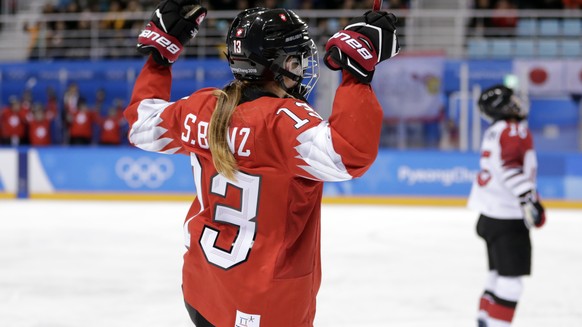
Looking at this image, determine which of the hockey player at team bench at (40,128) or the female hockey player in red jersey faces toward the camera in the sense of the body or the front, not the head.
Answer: the hockey player at team bench

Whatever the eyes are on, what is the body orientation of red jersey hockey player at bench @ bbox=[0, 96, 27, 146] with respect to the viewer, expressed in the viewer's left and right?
facing the viewer

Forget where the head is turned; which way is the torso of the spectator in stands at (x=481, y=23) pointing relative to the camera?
toward the camera

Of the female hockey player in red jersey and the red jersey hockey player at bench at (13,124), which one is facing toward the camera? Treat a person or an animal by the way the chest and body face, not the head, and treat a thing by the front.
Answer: the red jersey hockey player at bench

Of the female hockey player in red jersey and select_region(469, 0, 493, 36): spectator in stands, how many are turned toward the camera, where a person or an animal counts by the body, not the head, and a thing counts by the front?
1

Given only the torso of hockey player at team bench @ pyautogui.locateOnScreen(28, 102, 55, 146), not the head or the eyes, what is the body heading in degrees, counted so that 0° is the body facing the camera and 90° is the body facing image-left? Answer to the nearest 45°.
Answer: approximately 0°

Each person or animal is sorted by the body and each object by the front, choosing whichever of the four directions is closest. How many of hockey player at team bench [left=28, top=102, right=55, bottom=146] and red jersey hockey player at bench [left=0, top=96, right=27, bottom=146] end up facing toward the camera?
2

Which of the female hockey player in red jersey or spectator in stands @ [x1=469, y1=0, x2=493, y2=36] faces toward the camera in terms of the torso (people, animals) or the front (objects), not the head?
the spectator in stands

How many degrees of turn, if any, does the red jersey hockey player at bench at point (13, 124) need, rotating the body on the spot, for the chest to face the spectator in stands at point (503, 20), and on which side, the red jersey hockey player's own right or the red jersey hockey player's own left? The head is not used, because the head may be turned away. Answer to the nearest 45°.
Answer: approximately 90° to the red jersey hockey player's own left

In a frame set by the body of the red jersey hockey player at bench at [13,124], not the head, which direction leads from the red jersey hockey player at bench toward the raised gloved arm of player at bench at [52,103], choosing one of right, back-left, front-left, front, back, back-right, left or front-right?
left

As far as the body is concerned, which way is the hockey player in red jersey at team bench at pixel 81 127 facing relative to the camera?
toward the camera

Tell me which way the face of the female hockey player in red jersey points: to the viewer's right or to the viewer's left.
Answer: to the viewer's right

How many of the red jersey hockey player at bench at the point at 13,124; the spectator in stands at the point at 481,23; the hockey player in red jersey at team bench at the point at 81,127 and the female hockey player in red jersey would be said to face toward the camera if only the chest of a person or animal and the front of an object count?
3
